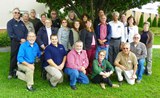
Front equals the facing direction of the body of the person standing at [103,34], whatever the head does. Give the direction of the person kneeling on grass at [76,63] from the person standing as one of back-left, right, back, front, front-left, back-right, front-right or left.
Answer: front-right

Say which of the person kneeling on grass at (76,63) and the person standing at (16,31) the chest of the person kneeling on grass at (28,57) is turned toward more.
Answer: the person kneeling on grass

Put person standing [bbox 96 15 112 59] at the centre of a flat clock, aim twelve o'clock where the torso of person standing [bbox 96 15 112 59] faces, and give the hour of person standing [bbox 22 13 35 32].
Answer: person standing [bbox 22 13 35 32] is roughly at 3 o'clock from person standing [bbox 96 15 112 59].

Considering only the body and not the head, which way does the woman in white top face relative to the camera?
toward the camera

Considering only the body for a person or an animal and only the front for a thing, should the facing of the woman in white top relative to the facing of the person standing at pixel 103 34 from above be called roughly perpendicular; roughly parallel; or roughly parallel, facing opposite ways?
roughly parallel

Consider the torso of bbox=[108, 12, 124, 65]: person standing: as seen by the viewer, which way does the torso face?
toward the camera

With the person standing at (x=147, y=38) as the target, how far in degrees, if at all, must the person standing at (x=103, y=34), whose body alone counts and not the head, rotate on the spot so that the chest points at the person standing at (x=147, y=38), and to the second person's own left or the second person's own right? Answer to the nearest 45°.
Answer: approximately 90° to the second person's own left

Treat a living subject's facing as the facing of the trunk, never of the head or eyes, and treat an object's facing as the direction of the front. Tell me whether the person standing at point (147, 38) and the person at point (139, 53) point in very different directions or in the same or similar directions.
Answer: same or similar directions

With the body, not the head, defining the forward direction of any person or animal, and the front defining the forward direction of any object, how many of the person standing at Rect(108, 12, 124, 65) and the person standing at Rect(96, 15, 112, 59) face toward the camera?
2

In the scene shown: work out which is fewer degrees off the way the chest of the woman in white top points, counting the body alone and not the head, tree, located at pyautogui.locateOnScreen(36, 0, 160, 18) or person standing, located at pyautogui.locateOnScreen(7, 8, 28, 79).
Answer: the person standing

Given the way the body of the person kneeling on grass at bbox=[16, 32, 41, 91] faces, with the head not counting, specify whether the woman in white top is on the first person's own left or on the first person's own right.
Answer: on the first person's own left

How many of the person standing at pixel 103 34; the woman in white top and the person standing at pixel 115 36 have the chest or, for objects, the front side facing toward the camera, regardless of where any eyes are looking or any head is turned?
3

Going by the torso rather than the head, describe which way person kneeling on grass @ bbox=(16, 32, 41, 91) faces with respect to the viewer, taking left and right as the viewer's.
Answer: facing the viewer and to the right of the viewer
